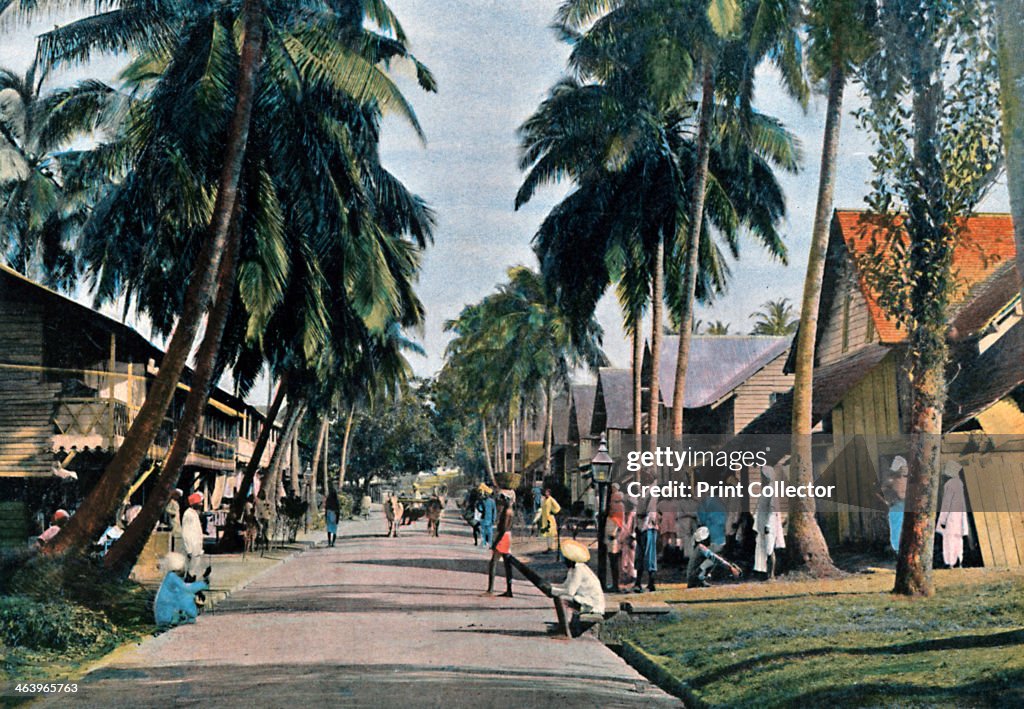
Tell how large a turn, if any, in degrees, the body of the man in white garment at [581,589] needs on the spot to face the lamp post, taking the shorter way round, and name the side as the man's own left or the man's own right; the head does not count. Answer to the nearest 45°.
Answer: approximately 90° to the man's own right

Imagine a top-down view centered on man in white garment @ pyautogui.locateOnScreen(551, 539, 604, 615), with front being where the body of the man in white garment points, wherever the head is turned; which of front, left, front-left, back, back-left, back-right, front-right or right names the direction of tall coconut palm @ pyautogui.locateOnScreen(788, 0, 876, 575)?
back-right

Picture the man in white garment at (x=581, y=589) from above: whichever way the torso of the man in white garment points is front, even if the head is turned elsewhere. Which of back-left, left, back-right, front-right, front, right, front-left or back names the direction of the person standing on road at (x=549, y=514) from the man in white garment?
right

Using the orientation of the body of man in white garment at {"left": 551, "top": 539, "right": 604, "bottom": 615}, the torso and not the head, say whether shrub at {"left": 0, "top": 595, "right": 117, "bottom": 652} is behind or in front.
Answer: in front

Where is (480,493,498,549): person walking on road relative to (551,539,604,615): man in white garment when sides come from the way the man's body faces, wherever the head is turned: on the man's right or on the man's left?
on the man's right

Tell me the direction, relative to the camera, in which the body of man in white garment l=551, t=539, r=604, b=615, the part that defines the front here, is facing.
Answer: to the viewer's left

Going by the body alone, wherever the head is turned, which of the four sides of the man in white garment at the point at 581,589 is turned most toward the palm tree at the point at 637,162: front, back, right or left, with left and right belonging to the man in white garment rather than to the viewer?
right

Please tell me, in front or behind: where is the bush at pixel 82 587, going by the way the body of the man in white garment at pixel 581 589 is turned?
in front

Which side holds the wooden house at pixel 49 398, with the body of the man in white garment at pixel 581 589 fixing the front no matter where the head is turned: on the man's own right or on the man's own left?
on the man's own right
